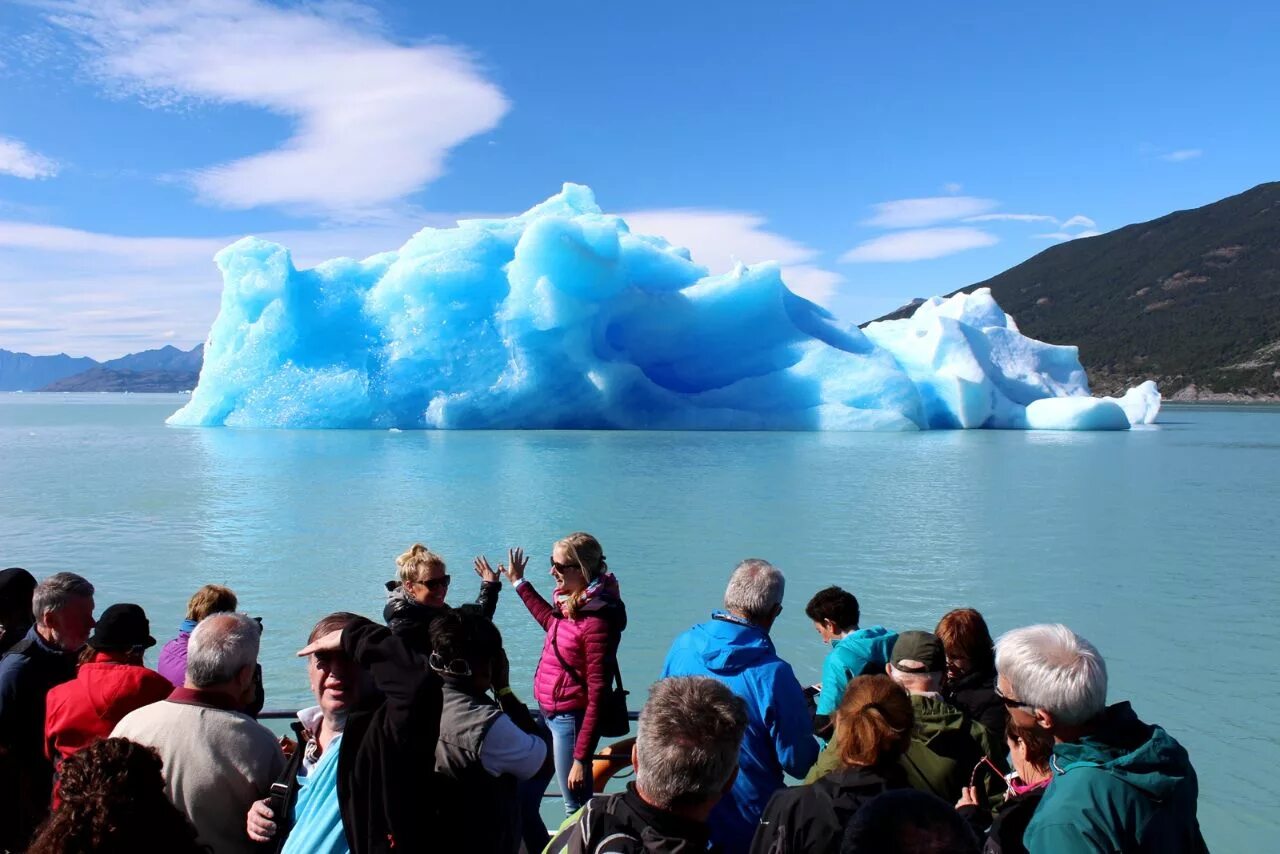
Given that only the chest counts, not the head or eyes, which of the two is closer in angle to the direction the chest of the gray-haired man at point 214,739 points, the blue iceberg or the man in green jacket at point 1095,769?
the blue iceberg

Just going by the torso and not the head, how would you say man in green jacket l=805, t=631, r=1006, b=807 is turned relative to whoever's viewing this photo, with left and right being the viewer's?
facing away from the viewer

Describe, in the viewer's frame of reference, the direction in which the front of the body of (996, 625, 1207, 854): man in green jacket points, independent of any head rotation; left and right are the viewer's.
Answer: facing away from the viewer and to the left of the viewer

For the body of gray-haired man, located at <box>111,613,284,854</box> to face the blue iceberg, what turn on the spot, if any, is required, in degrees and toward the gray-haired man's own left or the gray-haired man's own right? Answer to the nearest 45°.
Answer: approximately 45° to the gray-haired man's own left

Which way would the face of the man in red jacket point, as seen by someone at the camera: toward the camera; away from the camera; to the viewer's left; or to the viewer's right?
away from the camera

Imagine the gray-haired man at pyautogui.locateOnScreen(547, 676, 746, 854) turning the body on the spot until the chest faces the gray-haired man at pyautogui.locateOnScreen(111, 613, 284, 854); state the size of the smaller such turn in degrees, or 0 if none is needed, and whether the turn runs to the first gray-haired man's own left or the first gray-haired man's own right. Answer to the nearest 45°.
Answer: approximately 45° to the first gray-haired man's own left

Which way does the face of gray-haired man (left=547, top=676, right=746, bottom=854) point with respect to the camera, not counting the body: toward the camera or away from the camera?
away from the camera

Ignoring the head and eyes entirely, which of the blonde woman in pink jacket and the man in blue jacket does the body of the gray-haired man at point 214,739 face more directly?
the blonde woman in pink jacket

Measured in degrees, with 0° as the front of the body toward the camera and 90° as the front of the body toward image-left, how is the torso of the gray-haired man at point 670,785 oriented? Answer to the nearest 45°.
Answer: approximately 180°

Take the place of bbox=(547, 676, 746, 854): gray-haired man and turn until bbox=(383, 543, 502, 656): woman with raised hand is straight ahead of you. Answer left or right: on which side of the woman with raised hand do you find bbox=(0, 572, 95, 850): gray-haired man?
left

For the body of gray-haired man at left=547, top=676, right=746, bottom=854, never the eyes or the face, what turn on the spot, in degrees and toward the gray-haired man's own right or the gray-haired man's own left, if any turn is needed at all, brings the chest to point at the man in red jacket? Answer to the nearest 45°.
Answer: approximately 45° to the gray-haired man's own left

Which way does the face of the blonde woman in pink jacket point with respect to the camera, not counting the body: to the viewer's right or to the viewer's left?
to the viewer's left

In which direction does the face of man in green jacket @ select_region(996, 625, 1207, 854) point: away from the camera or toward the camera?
away from the camera

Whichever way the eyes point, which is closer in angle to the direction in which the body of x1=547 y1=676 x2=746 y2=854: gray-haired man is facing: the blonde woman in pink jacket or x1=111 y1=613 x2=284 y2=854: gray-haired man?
the blonde woman in pink jacket

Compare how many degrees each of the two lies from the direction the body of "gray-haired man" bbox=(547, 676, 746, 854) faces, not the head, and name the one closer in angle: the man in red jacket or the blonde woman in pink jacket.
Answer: the blonde woman in pink jacket

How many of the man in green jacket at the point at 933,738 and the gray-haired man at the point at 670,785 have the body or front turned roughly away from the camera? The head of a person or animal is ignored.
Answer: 2
